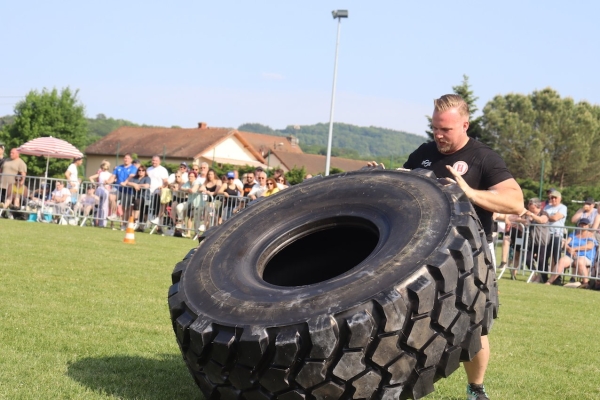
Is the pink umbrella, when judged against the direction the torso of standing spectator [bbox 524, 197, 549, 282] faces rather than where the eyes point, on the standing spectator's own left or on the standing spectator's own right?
on the standing spectator's own right

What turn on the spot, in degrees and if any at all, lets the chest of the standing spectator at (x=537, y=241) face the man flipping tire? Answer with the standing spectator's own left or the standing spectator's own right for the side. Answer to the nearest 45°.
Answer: approximately 45° to the standing spectator's own left

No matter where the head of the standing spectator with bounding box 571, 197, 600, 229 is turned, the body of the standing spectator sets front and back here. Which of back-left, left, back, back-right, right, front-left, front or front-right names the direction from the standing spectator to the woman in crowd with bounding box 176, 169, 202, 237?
front-right

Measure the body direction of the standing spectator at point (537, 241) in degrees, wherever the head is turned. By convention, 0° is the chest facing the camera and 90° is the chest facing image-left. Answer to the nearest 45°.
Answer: approximately 45°

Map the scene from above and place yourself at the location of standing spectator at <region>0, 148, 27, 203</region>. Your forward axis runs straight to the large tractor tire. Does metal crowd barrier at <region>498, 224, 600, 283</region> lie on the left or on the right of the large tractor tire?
left

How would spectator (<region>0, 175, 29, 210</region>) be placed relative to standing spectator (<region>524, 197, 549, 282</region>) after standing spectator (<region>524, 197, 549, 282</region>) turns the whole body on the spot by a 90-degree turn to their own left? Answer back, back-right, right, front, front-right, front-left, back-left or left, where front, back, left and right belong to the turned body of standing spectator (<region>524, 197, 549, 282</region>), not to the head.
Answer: back-right

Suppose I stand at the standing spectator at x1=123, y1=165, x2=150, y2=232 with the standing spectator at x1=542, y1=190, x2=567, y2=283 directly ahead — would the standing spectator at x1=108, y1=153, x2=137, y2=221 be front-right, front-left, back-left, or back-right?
back-left

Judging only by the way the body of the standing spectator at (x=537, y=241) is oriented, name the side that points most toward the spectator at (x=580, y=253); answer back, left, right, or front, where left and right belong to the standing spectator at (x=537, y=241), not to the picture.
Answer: left

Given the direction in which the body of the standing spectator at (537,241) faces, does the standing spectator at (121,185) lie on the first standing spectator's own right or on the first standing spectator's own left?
on the first standing spectator's own right

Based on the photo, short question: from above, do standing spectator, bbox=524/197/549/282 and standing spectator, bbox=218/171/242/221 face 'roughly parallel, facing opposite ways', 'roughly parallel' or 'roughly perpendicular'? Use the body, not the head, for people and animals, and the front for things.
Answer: roughly perpendicular

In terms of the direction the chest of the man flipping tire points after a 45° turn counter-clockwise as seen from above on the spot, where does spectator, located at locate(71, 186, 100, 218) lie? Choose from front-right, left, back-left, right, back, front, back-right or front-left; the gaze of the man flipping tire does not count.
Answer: back-right

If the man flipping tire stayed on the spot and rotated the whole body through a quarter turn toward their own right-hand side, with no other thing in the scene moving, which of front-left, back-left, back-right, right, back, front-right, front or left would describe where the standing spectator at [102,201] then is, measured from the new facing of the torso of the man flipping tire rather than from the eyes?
front

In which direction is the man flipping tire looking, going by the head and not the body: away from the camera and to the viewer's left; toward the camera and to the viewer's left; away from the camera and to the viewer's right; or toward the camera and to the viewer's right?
toward the camera and to the viewer's left

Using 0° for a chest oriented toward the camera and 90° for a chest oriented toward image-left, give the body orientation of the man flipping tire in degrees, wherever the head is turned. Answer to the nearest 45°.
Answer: approximately 45°
